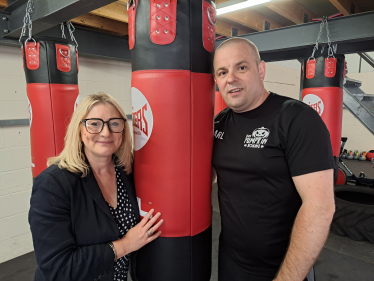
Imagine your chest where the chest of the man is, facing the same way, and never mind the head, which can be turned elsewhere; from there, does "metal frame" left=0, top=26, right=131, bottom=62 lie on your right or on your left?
on your right

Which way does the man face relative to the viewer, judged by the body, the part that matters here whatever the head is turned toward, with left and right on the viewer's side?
facing the viewer and to the left of the viewer

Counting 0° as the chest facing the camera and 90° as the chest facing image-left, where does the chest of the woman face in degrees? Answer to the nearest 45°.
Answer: approximately 315°

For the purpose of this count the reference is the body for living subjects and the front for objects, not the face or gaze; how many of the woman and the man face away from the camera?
0

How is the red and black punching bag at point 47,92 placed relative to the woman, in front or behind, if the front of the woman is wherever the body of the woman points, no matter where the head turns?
behind

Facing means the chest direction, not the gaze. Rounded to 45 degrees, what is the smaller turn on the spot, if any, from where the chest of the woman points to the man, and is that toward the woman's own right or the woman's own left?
approximately 45° to the woman's own left

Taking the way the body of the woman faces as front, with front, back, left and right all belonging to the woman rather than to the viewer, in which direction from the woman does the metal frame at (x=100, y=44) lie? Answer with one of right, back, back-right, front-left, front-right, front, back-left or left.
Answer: back-left
